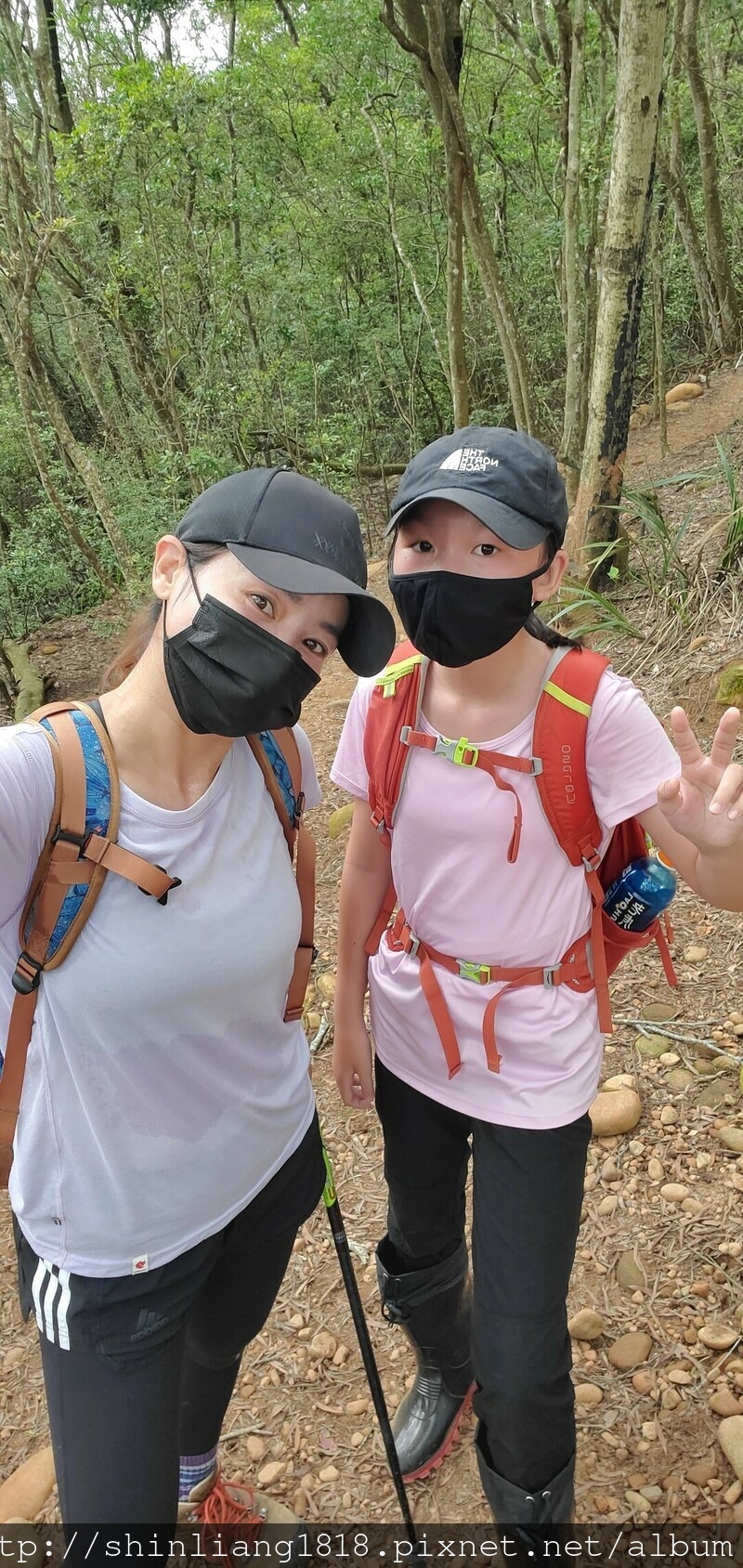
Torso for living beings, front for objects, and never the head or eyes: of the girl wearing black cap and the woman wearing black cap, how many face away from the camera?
0

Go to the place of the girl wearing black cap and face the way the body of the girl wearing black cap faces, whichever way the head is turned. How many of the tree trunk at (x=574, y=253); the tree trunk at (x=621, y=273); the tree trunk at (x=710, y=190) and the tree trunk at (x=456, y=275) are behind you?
4

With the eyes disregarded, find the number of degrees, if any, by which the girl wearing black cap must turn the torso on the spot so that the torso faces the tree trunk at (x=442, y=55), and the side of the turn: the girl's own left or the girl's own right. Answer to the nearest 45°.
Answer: approximately 180°

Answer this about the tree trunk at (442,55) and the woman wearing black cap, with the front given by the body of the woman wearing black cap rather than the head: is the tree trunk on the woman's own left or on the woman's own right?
on the woman's own left

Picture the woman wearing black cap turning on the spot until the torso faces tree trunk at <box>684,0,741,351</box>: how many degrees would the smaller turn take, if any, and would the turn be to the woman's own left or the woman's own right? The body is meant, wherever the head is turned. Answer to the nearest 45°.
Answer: approximately 90° to the woman's own left

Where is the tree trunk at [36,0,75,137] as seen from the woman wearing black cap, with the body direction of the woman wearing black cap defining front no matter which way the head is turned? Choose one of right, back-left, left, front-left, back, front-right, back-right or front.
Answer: back-left

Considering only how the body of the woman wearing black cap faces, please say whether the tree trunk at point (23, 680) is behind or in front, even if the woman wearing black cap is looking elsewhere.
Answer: behind

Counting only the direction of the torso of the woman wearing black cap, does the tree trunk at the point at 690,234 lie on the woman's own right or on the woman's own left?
on the woman's own left

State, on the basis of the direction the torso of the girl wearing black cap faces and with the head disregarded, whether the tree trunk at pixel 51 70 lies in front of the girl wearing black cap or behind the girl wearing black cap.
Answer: behind

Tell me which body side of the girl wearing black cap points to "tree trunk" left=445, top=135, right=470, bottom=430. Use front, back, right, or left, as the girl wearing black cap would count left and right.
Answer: back

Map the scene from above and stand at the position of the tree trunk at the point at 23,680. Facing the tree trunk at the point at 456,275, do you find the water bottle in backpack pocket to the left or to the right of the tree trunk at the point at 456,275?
right
